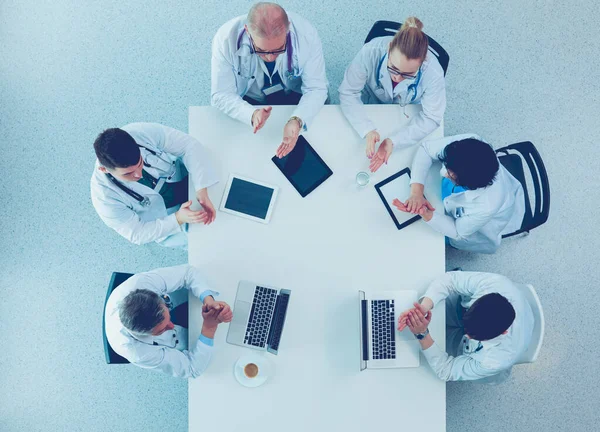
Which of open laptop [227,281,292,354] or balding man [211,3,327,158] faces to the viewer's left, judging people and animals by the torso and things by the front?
the open laptop

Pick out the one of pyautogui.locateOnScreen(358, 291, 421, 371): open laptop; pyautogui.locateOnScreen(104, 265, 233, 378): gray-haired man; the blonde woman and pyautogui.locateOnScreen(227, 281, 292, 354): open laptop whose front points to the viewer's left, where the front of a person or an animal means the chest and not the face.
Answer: pyautogui.locateOnScreen(227, 281, 292, 354): open laptop

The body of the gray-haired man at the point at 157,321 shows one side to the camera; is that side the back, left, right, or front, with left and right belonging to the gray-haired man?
right

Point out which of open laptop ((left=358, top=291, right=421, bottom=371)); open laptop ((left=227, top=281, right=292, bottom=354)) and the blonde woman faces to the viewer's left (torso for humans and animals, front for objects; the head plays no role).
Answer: open laptop ((left=227, top=281, right=292, bottom=354))

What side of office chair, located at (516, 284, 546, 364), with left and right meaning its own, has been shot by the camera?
left

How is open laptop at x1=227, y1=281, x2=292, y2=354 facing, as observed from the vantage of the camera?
facing to the left of the viewer

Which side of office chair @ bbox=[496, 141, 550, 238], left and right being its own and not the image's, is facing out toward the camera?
left

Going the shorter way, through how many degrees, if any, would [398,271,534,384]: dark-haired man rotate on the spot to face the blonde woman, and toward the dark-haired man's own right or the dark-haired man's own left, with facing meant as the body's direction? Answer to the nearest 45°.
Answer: approximately 45° to the dark-haired man's own right

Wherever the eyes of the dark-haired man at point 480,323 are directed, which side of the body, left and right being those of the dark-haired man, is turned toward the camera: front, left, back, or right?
left
